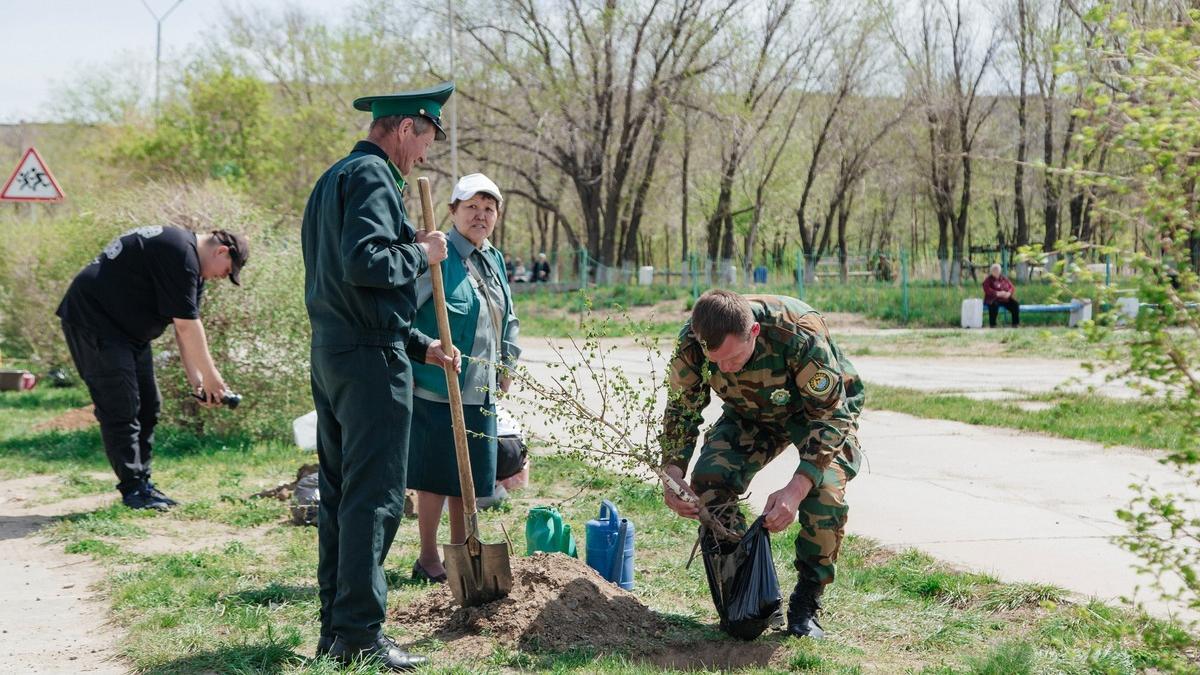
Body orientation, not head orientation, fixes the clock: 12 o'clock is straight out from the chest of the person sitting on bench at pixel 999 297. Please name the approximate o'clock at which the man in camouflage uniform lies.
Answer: The man in camouflage uniform is roughly at 12 o'clock from the person sitting on bench.

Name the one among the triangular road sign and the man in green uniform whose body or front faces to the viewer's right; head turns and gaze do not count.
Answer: the man in green uniform

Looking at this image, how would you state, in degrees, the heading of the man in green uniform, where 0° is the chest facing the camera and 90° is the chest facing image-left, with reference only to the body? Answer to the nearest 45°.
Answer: approximately 270°

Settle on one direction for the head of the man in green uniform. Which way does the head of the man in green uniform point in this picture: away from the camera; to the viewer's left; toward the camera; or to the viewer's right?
to the viewer's right

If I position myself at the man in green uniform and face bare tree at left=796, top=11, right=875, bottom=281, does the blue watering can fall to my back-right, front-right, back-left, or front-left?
front-right

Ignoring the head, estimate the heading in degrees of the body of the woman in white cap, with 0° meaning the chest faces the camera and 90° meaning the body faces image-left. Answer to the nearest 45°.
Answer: approximately 315°

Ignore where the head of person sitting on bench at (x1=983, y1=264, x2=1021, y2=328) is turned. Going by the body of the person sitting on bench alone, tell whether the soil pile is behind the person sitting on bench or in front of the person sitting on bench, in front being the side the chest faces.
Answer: in front

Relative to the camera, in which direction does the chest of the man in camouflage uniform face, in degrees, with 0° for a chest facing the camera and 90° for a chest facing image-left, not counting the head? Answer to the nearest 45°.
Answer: approximately 45°

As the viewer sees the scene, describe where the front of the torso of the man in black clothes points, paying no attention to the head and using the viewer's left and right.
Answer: facing to the right of the viewer

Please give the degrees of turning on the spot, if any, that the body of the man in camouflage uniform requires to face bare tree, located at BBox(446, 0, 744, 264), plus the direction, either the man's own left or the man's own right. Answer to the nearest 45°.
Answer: approximately 135° to the man's own right

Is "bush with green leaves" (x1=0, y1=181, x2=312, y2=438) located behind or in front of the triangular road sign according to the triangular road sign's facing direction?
in front

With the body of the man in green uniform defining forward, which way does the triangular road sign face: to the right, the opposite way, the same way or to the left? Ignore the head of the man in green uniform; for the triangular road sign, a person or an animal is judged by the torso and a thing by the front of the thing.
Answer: to the right

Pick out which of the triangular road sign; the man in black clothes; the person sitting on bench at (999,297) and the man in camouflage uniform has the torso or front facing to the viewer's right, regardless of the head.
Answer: the man in black clothes

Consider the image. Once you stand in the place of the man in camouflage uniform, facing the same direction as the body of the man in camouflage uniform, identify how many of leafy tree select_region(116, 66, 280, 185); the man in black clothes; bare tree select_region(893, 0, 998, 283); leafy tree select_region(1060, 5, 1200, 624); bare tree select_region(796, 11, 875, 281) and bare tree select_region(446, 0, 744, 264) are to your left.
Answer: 1

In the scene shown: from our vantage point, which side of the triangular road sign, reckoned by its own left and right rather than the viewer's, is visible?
front

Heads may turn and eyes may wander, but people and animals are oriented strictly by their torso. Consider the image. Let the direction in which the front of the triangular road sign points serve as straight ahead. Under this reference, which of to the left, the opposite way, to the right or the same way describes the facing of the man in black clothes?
to the left
